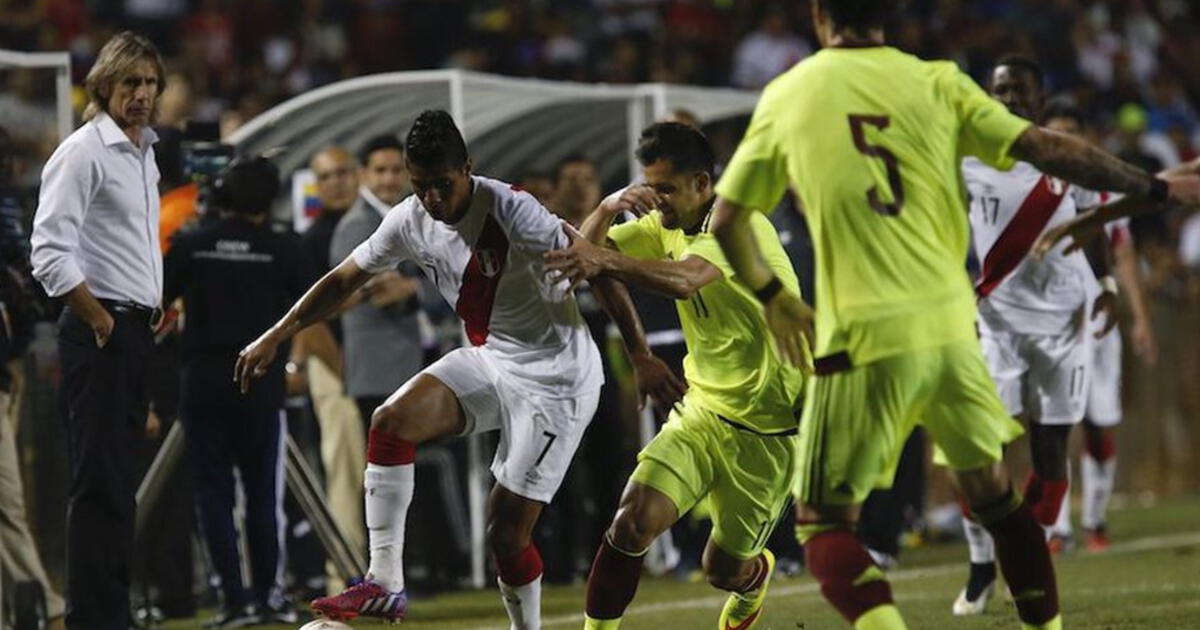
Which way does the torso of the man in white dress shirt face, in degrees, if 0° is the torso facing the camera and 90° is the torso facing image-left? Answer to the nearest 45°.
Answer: approximately 315°

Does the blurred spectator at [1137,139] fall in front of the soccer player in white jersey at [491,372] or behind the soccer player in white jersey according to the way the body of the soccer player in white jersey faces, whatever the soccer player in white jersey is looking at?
behind

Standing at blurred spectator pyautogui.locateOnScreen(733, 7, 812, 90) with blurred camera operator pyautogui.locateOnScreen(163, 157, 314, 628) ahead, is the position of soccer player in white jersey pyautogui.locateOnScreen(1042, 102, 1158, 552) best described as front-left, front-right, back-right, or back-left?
front-left

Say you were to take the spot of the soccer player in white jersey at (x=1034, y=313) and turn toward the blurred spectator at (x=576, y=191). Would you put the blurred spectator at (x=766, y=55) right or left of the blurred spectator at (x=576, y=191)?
right

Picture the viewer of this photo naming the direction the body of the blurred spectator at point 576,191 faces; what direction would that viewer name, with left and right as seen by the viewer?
facing the viewer

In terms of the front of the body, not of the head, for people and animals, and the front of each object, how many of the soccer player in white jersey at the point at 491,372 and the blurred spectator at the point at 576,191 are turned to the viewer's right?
0

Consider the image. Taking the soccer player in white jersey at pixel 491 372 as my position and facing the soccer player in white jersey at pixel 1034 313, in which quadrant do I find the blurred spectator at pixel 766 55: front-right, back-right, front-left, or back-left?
front-left

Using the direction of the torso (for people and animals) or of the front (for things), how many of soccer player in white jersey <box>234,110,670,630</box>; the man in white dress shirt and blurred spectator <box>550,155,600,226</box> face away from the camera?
0

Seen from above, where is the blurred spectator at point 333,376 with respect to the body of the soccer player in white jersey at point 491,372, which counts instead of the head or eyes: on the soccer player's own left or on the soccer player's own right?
on the soccer player's own right

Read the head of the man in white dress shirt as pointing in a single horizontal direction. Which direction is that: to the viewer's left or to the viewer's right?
to the viewer's right

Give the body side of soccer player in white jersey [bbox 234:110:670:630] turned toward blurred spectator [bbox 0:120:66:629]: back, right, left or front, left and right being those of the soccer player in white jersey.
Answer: right

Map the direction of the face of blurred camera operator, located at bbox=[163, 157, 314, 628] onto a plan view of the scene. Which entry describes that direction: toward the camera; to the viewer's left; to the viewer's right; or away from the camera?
away from the camera
